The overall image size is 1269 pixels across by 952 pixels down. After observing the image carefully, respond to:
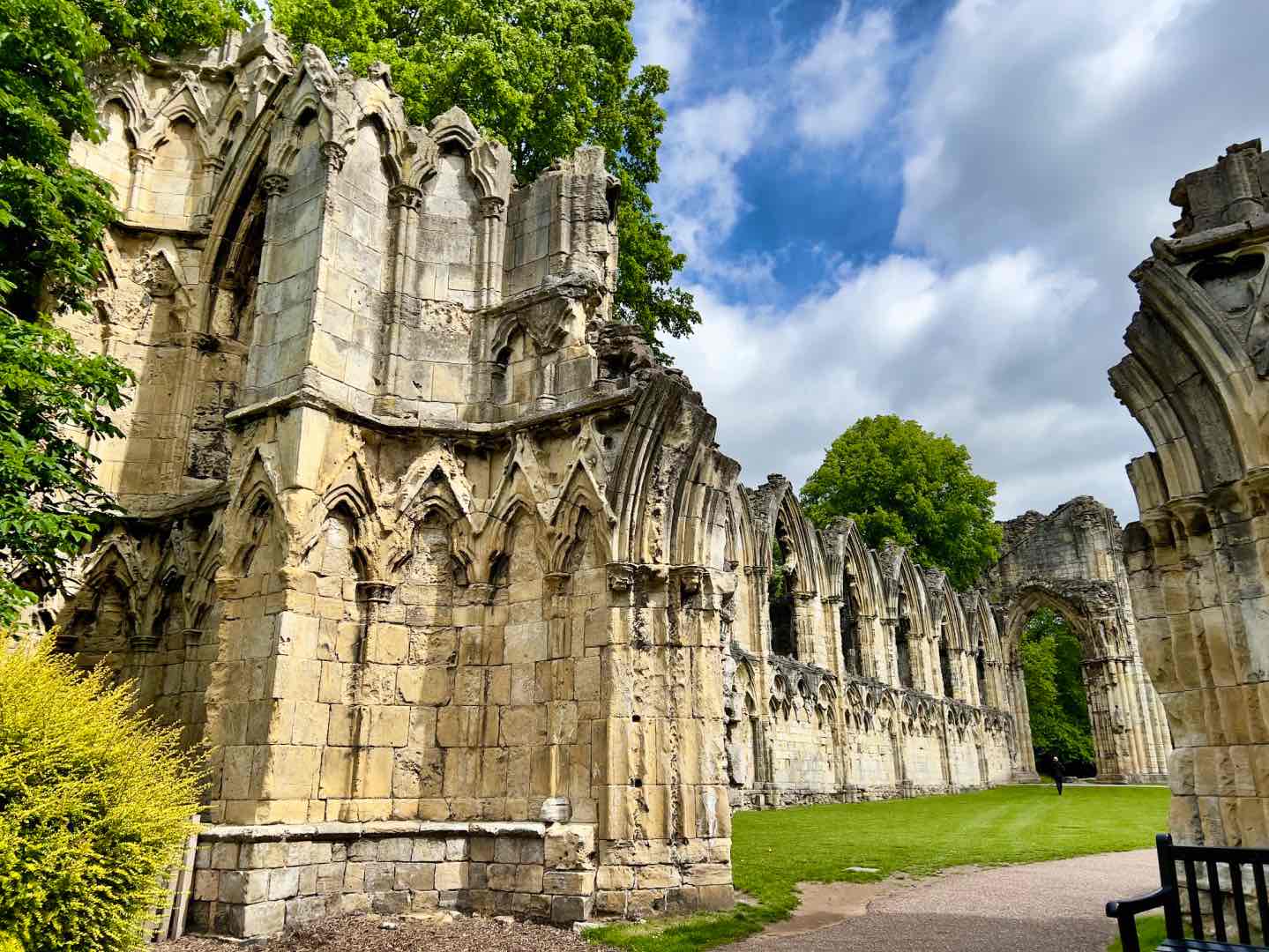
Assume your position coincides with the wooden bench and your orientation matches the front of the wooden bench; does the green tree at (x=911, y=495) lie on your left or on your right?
on your right

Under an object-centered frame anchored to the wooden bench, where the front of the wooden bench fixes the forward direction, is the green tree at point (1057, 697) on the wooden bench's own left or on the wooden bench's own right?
on the wooden bench's own right
